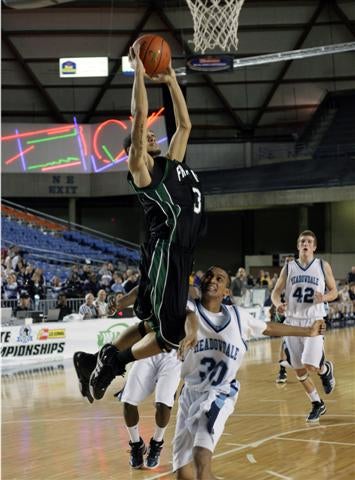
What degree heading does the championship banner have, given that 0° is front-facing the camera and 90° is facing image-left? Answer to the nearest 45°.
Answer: approximately 0°

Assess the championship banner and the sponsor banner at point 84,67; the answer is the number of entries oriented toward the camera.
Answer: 2

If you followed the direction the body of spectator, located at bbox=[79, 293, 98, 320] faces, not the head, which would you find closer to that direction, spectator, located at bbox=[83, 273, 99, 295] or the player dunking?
the player dunking

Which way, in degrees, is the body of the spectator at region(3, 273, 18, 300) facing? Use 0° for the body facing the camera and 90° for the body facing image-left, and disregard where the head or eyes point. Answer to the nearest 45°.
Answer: approximately 315°
